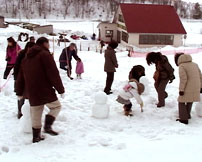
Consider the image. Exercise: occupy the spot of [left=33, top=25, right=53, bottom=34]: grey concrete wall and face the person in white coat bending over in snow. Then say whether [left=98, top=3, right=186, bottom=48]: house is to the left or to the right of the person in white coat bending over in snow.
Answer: left

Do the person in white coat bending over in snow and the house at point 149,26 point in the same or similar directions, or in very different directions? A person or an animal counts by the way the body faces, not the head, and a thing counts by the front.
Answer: very different directions

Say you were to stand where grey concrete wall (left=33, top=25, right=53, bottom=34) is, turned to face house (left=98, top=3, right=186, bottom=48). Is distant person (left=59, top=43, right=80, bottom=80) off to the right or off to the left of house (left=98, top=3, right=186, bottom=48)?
right
